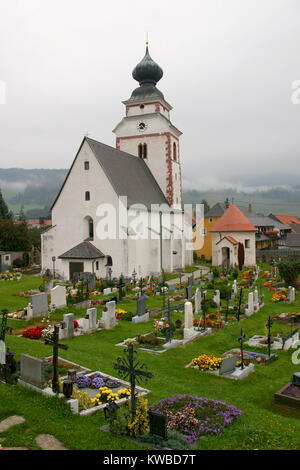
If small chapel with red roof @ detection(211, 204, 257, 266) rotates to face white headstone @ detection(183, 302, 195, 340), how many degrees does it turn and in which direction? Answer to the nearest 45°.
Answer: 0° — it already faces it

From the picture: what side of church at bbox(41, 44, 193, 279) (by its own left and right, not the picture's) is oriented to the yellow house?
back

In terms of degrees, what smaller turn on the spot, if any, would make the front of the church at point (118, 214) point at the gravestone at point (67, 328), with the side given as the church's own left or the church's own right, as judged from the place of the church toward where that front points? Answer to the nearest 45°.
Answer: approximately 45° to the church's own left

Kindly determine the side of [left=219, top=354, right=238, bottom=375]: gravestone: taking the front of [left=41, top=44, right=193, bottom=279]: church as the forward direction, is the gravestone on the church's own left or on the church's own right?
on the church's own left

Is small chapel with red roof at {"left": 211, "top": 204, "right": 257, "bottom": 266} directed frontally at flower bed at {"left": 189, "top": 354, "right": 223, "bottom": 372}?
yes

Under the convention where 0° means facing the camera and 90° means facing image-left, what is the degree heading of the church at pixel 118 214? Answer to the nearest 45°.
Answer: approximately 45°

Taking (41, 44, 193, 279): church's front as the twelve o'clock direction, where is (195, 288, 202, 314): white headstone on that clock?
The white headstone is roughly at 10 o'clock from the church.

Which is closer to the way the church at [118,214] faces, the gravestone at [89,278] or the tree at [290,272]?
the gravestone

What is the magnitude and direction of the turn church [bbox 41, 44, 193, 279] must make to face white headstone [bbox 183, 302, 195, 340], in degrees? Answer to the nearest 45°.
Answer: approximately 45° to its left
